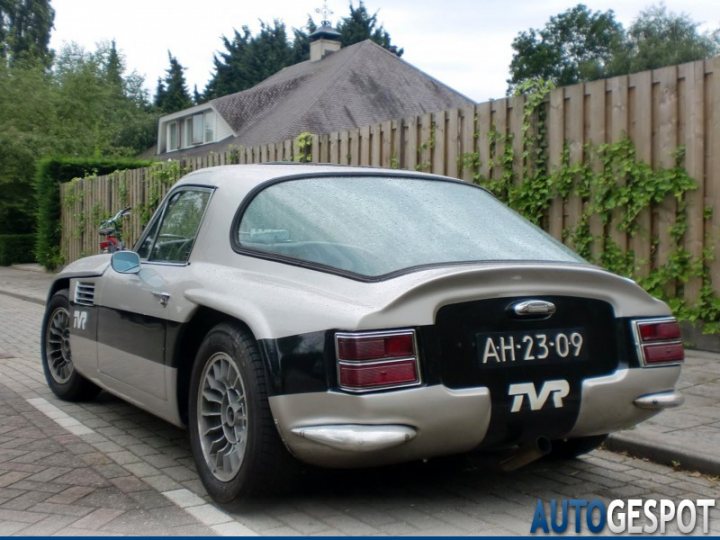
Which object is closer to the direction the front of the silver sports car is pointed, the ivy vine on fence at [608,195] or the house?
the house

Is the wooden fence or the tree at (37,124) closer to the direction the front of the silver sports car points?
the tree

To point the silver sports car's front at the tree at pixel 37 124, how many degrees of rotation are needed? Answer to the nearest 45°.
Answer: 0° — it already faces it

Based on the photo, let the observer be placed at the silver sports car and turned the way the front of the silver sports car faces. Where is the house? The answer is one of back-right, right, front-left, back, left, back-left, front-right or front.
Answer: front-right

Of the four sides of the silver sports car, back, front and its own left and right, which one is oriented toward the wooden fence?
right

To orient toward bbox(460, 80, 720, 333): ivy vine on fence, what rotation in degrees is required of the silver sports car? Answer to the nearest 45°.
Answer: approximately 90° to its right

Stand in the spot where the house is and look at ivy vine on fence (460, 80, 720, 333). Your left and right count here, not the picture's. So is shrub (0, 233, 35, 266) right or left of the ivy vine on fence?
right

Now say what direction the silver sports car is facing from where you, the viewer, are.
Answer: facing away from the viewer and to the left of the viewer
